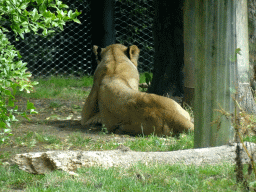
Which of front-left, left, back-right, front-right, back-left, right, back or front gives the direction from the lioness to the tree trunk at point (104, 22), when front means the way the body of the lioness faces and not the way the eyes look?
front-right

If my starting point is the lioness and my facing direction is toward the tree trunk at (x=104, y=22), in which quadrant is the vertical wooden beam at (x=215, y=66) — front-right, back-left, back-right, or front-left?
back-right

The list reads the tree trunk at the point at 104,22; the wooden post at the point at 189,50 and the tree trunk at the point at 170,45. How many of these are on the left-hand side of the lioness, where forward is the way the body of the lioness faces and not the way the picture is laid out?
0

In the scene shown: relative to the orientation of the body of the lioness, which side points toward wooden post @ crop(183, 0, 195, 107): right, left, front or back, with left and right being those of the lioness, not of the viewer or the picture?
right

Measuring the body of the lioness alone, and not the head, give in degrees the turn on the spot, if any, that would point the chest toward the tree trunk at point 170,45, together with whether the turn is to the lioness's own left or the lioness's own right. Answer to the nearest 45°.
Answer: approximately 90° to the lioness's own right

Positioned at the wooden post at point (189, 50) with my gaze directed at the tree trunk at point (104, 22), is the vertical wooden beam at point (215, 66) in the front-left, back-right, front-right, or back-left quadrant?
back-left

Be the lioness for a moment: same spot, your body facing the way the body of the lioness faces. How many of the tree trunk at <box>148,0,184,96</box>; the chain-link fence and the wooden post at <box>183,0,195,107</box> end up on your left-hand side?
0

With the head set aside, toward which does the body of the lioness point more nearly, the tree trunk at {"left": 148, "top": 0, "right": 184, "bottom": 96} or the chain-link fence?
the chain-link fence

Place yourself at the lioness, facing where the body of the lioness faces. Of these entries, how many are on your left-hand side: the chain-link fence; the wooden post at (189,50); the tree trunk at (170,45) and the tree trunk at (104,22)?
0

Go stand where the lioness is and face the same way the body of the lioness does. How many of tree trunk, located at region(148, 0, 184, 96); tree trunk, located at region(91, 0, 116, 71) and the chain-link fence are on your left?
0

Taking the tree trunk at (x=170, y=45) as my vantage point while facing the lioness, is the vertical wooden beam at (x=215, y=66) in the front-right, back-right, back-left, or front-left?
front-left

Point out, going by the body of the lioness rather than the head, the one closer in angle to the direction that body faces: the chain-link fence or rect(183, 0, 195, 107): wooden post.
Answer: the chain-link fence

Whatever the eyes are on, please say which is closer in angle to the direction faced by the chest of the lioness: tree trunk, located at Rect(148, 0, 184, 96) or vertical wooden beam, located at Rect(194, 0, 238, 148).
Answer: the tree trunk

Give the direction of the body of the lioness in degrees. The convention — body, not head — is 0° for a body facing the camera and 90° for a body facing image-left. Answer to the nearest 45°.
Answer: approximately 135°

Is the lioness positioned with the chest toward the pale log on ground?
no

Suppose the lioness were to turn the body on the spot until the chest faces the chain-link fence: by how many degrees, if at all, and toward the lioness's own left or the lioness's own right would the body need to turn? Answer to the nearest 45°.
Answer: approximately 45° to the lioness's own right

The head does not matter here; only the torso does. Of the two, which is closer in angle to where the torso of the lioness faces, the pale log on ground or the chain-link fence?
the chain-link fence
